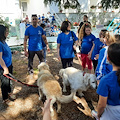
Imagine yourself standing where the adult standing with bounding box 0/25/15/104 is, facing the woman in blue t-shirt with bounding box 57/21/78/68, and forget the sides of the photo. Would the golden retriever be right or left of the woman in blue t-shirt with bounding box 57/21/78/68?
right

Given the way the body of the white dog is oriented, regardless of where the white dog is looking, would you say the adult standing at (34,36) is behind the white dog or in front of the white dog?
behind

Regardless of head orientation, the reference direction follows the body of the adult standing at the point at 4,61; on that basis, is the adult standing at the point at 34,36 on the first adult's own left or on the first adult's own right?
on the first adult's own left

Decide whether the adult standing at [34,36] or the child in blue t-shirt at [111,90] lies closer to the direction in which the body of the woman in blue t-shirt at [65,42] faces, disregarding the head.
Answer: the child in blue t-shirt

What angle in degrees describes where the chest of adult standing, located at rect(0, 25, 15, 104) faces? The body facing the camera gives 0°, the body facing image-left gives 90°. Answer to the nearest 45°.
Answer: approximately 270°
